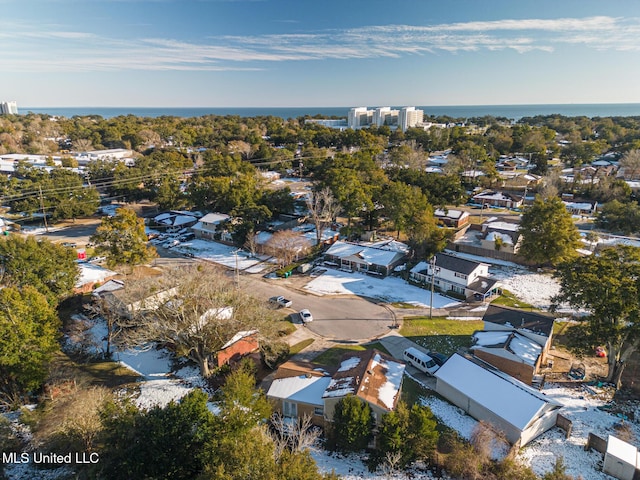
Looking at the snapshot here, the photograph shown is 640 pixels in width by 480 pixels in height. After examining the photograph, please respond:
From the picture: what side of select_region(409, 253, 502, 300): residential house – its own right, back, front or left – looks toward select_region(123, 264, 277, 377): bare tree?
front

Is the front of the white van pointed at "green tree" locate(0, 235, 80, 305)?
no

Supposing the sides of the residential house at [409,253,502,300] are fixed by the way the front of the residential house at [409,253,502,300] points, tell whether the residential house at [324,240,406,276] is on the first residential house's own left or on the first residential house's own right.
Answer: on the first residential house's own right

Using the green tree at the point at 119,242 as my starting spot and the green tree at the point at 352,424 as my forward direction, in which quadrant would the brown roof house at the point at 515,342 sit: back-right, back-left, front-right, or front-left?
front-left

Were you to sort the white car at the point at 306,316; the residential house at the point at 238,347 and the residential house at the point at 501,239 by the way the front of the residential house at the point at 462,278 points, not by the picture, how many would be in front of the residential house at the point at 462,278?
2

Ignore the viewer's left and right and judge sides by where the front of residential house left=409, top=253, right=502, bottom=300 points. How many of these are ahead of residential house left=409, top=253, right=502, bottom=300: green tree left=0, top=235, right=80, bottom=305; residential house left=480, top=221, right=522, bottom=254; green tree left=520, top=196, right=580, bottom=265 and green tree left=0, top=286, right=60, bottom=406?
2

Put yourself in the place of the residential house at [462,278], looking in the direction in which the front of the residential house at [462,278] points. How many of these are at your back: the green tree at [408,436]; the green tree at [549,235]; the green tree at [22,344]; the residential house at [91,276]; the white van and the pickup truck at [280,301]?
1

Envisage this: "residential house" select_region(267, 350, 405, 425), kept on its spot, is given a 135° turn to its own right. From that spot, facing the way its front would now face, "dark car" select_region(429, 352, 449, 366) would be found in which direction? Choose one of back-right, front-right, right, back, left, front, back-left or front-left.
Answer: left

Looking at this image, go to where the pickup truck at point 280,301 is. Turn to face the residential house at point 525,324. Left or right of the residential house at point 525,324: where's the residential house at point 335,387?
right

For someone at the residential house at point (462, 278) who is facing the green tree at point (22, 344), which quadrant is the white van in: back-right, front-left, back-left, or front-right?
front-left

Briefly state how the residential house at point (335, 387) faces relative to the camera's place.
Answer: facing away from the viewer

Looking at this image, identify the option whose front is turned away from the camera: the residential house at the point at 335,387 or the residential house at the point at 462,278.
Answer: the residential house at the point at 335,387

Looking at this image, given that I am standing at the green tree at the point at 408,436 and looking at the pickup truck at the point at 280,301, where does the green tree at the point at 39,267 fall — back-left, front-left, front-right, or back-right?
front-left

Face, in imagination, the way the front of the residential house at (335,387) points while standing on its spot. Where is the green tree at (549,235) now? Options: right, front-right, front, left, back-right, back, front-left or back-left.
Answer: front-right

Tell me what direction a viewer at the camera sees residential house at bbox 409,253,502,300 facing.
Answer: facing the viewer and to the left of the viewer

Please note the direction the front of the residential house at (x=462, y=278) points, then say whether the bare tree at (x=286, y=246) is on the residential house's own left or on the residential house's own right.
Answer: on the residential house's own right
